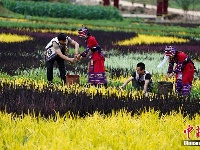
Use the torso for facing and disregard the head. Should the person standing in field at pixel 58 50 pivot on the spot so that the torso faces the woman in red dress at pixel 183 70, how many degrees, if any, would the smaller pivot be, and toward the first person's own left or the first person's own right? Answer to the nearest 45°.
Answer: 0° — they already face them

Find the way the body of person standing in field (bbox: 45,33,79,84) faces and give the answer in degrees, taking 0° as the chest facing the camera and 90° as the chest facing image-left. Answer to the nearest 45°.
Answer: approximately 315°

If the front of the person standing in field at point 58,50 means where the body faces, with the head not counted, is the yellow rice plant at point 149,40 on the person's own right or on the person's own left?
on the person's own left

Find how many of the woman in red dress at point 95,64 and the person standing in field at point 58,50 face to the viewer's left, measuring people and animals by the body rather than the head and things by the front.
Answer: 1

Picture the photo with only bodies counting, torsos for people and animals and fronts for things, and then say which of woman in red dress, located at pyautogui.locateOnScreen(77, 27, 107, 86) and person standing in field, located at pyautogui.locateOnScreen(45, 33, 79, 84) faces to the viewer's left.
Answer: the woman in red dress

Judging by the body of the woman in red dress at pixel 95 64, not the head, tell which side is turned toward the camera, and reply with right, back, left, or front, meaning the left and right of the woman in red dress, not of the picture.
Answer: left

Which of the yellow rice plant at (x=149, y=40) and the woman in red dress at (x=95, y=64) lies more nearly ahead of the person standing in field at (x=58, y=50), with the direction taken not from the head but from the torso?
the woman in red dress

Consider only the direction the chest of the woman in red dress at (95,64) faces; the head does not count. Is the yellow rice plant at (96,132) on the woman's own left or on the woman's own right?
on the woman's own left
